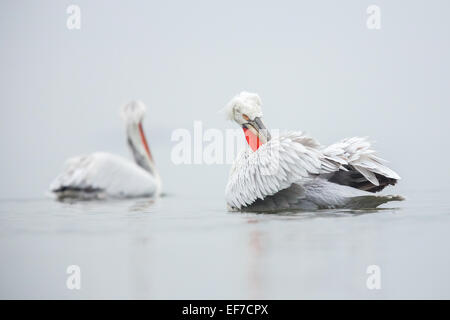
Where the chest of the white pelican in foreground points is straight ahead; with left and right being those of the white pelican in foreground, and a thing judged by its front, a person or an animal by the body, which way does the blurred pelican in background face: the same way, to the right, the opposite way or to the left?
the opposite way

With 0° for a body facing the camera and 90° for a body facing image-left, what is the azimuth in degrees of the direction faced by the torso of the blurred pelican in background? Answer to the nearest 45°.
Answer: approximately 270°

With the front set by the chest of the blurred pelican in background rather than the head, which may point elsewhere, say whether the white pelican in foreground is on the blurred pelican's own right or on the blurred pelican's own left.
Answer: on the blurred pelican's own right

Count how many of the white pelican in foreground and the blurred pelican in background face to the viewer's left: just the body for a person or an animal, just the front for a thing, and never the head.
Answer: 1

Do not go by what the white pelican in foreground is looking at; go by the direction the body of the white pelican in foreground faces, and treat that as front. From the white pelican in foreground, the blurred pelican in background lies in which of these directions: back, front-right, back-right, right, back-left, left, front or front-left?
front-right

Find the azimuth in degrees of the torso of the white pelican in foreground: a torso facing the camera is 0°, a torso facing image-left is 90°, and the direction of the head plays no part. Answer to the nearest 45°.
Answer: approximately 90°
